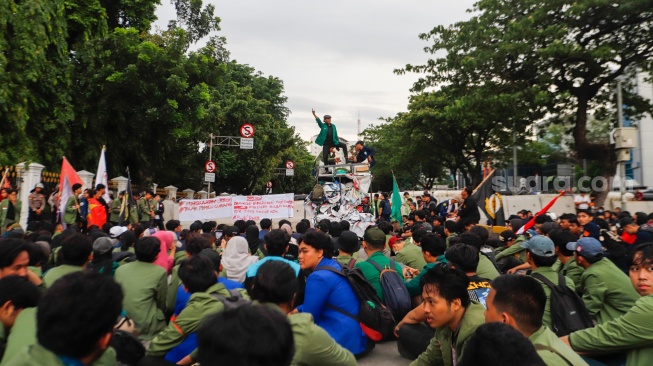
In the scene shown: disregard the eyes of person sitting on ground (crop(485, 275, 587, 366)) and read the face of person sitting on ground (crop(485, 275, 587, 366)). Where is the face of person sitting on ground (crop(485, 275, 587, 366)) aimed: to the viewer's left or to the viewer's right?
to the viewer's left

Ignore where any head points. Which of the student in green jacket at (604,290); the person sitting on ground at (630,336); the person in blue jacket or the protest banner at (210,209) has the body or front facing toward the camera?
the protest banner

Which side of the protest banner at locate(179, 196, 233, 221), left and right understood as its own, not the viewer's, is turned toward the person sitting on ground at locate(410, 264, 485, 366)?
front

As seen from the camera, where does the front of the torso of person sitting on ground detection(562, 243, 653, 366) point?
to the viewer's left

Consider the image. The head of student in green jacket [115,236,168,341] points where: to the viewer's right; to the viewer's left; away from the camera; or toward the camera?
away from the camera

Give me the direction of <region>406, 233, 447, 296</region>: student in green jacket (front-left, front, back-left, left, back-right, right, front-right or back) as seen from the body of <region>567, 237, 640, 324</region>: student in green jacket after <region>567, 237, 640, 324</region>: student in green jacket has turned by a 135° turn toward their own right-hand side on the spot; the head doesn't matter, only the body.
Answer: back

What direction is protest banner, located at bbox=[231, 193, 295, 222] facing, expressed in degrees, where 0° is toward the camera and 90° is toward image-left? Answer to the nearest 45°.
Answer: approximately 0°

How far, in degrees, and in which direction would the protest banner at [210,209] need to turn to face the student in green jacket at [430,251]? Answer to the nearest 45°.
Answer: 0° — it already faces them

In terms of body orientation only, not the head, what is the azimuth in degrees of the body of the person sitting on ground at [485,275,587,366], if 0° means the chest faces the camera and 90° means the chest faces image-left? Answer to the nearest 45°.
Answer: approximately 135°

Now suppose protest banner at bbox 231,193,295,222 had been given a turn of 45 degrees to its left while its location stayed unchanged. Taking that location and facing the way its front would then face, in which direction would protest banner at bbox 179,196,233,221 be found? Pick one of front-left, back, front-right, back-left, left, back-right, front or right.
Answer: back-right

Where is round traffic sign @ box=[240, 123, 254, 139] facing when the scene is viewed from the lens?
facing the viewer

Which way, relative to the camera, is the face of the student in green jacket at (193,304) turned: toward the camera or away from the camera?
away from the camera

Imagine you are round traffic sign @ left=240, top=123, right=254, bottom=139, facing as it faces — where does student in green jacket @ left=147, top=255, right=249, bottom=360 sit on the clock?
The student in green jacket is roughly at 12 o'clock from the round traffic sign.

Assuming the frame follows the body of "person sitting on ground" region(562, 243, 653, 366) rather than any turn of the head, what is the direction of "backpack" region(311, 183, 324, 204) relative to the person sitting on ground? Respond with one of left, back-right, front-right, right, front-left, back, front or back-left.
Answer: front-right
